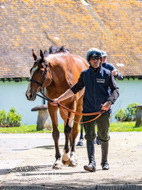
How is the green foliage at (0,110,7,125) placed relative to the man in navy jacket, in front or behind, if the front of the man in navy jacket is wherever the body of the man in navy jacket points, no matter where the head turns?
behind

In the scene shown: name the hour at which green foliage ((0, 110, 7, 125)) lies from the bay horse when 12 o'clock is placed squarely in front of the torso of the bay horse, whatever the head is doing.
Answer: The green foliage is roughly at 4 o'clock from the bay horse.

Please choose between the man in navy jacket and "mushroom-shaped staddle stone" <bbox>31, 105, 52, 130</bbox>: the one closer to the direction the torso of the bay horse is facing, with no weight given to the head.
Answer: the man in navy jacket

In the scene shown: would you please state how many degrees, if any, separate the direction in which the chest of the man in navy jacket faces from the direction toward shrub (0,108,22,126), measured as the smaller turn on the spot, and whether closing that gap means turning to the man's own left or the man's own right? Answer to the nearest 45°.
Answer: approximately 180°

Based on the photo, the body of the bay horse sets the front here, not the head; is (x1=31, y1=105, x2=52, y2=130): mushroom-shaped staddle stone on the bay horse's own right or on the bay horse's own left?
on the bay horse's own right

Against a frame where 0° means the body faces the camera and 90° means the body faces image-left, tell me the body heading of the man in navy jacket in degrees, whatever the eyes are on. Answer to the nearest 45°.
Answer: approximately 0°

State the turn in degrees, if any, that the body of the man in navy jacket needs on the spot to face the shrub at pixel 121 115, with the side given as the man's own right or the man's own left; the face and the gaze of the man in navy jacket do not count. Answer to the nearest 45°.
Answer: approximately 180°
